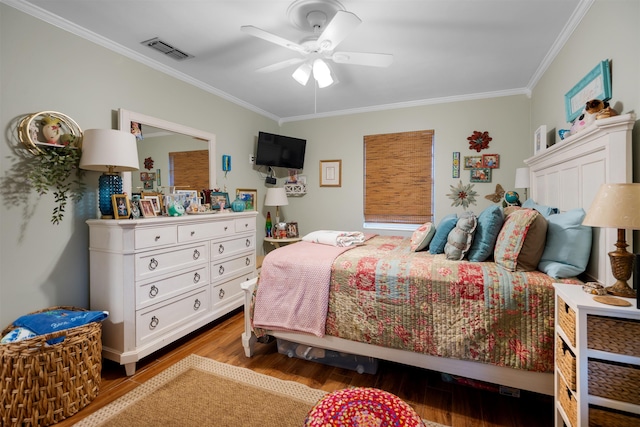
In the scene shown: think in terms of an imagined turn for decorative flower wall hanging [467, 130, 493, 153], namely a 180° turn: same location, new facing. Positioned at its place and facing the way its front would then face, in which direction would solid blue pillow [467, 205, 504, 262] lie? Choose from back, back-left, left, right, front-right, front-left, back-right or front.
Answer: back

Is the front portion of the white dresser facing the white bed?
yes

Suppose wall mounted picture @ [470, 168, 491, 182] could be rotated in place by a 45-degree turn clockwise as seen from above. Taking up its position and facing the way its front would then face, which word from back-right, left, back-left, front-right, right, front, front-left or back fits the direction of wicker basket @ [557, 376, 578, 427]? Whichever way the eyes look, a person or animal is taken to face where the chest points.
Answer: front-left

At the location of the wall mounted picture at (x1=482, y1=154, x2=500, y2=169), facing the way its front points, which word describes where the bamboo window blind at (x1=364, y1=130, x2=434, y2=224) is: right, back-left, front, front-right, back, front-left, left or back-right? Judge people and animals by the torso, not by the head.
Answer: right

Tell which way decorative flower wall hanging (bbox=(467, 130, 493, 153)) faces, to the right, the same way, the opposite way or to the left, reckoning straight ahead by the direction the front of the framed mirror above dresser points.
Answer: to the right

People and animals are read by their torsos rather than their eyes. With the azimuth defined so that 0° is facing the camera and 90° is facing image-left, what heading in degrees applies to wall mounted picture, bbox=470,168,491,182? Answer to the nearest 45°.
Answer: approximately 0°

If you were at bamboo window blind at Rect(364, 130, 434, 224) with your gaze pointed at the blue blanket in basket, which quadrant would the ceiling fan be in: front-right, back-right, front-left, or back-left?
front-left

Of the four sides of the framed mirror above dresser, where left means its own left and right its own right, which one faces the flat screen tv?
left

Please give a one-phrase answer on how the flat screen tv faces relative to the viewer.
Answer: facing the viewer and to the right of the viewer

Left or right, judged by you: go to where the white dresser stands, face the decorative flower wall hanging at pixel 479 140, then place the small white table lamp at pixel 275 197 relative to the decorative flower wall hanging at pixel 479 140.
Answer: left

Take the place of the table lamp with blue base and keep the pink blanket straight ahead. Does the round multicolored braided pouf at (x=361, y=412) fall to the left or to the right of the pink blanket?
right

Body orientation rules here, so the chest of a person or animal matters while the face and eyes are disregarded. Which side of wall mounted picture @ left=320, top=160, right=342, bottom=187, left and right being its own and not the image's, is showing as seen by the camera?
front

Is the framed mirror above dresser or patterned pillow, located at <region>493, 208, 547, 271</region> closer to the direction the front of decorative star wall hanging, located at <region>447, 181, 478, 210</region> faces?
the patterned pillow

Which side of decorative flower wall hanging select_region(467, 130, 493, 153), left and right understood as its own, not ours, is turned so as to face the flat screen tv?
right

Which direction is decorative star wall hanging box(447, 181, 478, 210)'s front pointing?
toward the camera
